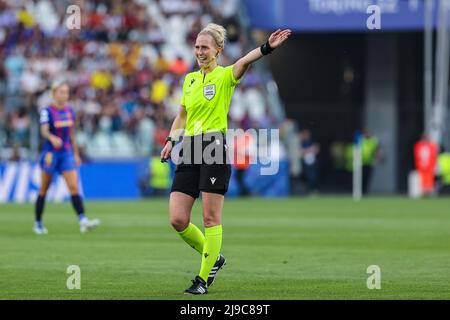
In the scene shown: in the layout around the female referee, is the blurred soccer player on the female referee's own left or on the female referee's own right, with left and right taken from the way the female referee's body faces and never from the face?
on the female referee's own right

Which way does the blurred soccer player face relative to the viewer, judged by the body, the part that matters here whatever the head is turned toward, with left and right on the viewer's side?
facing the viewer and to the right of the viewer

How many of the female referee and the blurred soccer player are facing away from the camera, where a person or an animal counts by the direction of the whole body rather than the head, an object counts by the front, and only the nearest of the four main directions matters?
0

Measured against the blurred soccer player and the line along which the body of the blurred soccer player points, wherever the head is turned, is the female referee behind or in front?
in front

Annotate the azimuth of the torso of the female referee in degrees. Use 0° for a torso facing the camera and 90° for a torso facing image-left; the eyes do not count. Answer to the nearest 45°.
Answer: approximately 45°
